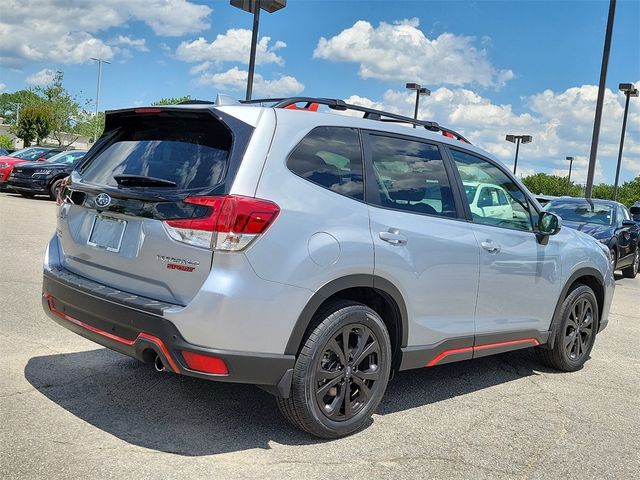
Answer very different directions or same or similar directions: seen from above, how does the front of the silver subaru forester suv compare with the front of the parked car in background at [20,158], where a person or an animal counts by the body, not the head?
very different directions

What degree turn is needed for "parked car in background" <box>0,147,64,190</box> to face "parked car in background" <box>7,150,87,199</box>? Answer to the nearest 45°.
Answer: approximately 45° to its left

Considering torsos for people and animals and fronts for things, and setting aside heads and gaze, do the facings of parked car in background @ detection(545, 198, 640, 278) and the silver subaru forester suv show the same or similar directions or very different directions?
very different directions

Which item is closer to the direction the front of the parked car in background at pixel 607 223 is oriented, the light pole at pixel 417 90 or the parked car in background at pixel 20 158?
the parked car in background

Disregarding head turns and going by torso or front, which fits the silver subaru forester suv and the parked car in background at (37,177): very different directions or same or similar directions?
very different directions

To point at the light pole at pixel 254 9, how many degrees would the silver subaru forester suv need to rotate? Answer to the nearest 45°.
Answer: approximately 45° to its left
